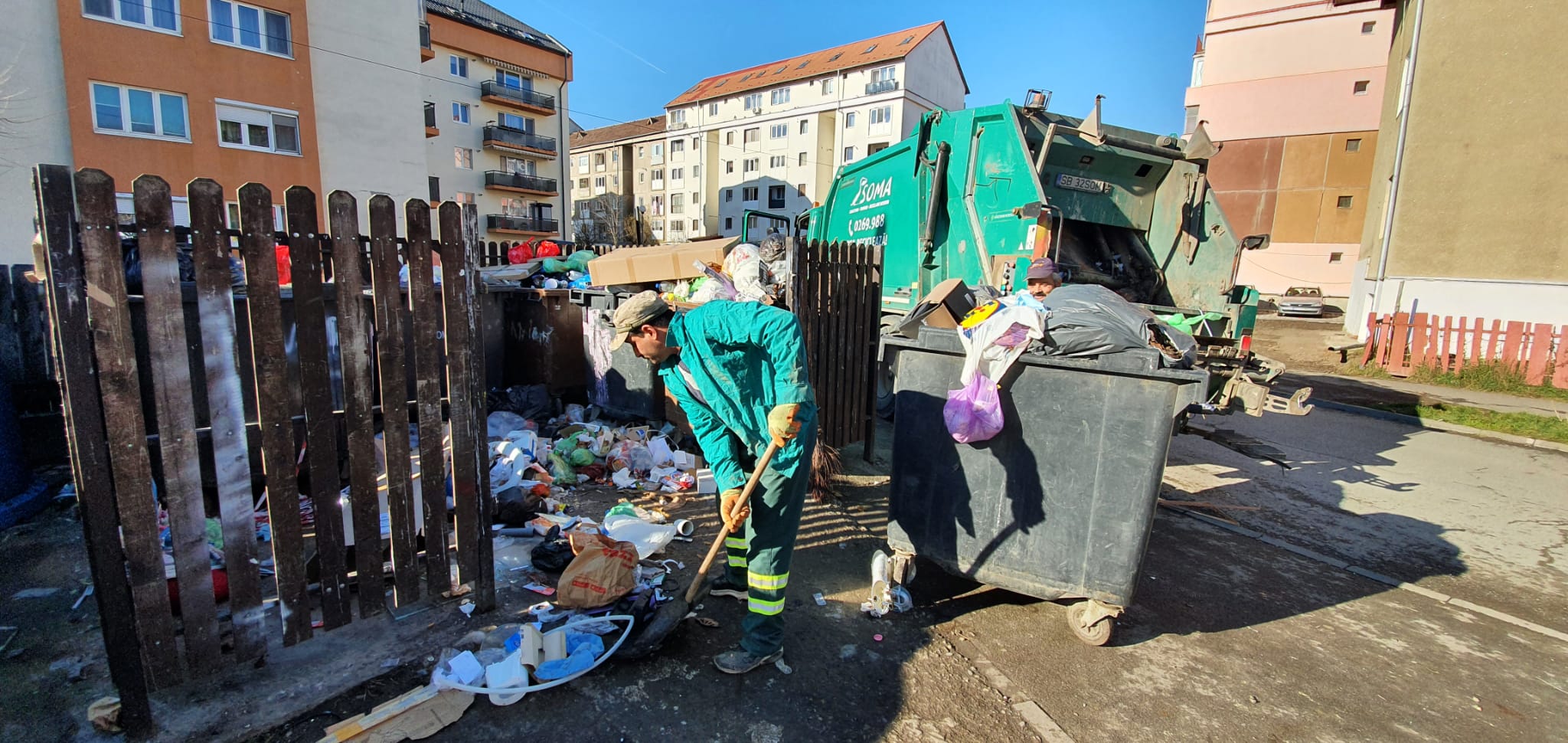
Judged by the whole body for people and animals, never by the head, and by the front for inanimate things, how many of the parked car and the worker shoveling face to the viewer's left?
1

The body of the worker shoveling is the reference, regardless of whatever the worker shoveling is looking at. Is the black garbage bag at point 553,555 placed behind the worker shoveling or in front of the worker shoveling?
in front

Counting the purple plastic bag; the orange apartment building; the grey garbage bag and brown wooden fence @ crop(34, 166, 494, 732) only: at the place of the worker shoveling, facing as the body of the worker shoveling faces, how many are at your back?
2

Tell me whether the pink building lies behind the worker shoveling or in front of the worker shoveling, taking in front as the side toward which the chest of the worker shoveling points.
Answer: behind

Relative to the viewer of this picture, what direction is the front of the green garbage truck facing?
facing away from the viewer and to the left of the viewer

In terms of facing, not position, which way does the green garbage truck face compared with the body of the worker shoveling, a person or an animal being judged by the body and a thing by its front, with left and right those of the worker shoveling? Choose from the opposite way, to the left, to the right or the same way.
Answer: to the right

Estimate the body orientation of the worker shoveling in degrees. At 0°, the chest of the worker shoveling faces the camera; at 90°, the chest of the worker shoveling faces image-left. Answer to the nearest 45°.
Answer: approximately 90°

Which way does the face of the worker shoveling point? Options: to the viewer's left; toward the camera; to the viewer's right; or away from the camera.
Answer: to the viewer's left

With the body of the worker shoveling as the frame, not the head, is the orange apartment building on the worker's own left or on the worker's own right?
on the worker's own right

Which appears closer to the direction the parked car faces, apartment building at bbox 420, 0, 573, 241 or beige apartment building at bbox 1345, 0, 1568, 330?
the beige apartment building

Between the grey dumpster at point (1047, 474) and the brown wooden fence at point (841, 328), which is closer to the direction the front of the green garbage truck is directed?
the brown wooden fence

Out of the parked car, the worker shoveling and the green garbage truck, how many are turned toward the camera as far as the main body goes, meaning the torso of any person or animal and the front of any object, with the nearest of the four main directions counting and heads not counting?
1

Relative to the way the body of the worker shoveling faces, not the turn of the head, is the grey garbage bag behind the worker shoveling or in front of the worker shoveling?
behind
